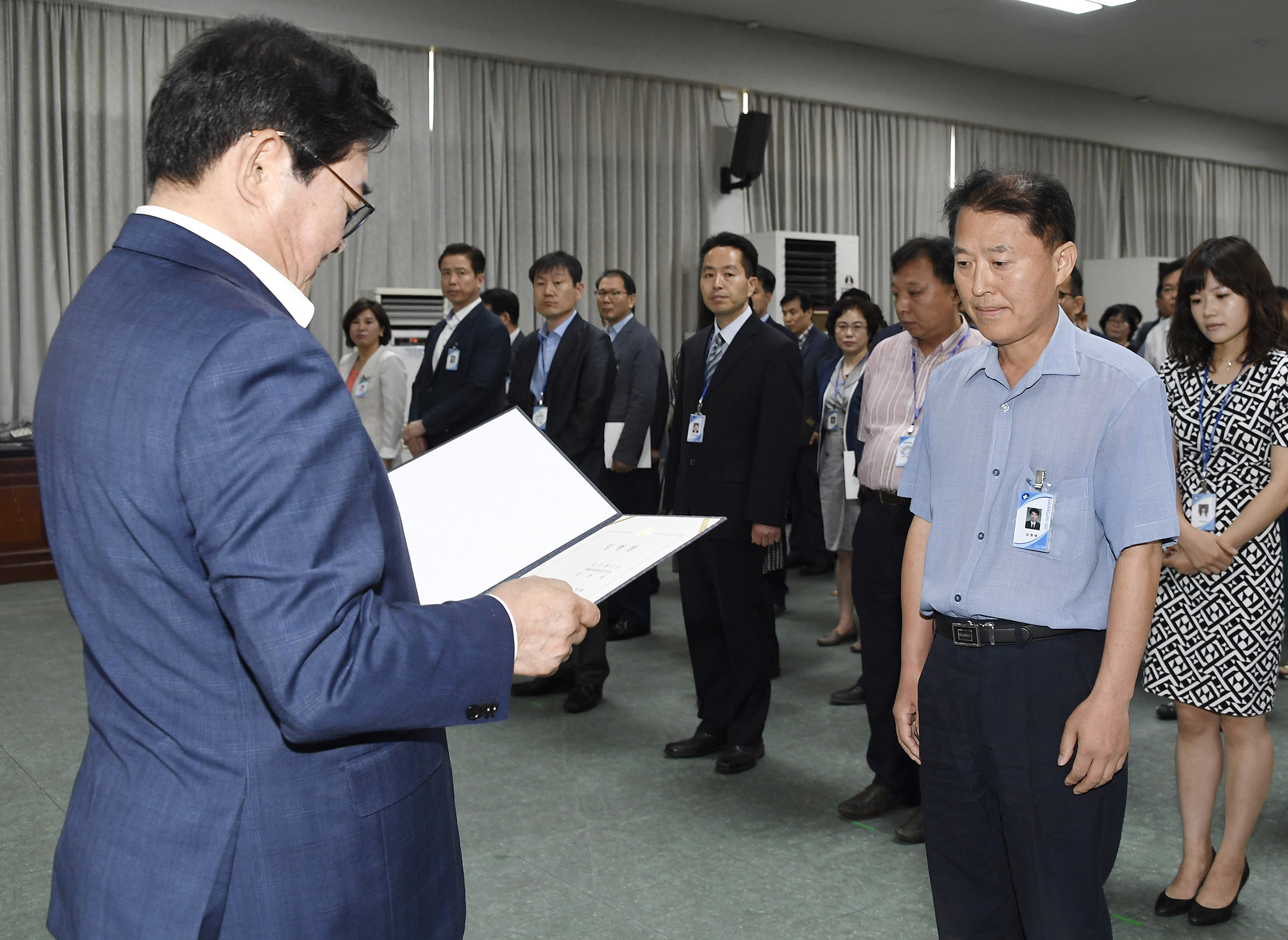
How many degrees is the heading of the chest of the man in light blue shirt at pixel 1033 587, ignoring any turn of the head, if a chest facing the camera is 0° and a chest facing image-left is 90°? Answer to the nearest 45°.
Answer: approximately 45°

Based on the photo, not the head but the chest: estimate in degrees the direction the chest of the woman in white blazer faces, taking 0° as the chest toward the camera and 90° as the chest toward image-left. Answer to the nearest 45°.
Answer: approximately 45°

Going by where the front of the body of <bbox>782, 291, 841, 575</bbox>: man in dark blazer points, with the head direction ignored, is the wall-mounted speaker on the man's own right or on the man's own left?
on the man's own right

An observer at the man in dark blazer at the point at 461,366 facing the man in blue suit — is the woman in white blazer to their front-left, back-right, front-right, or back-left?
back-right

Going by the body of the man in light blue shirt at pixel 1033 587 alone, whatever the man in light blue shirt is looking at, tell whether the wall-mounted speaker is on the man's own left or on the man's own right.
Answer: on the man's own right

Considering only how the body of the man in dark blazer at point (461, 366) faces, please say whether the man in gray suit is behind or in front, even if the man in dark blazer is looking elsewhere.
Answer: behind

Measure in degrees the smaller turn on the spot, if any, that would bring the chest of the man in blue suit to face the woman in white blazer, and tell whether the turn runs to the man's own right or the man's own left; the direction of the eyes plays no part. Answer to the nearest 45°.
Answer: approximately 45° to the man's own left

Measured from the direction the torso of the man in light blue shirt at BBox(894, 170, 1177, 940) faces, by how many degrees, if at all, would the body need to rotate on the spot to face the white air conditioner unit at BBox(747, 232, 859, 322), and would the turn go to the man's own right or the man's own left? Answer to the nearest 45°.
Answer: approximately 135° to the man's own right

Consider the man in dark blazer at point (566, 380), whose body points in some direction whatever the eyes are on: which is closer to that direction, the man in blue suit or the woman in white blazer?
the man in blue suit

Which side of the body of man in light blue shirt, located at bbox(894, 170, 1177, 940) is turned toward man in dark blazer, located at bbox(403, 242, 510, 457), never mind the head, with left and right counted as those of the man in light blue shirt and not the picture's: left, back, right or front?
right
